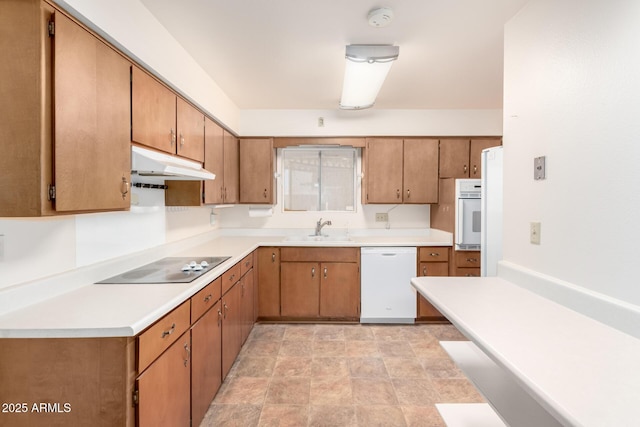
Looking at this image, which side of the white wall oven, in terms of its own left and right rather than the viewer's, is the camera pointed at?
front

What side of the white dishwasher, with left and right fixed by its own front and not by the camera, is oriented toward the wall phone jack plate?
front

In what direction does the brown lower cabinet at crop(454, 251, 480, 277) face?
toward the camera

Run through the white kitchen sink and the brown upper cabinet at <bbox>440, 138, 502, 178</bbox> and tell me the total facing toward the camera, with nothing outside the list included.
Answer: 2

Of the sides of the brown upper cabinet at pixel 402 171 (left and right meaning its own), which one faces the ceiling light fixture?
front

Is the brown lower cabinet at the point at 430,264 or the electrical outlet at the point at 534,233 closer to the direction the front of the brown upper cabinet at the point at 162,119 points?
the electrical outlet

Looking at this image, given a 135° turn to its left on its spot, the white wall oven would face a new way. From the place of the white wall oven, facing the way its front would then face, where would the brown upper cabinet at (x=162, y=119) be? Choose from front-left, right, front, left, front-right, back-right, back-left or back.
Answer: back

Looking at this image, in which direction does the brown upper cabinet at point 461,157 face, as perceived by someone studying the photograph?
facing the viewer

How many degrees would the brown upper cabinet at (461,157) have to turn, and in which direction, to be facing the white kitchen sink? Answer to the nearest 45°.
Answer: approximately 90° to its right

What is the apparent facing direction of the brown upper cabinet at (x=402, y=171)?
toward the camera

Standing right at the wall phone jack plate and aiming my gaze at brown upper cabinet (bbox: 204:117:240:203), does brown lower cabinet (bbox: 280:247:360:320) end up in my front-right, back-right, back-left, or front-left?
front-right

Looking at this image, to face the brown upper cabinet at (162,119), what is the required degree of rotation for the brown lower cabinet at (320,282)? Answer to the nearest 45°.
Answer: approximately 45° to its right

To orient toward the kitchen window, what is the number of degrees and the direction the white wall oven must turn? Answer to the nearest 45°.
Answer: approximately 90° to its right
